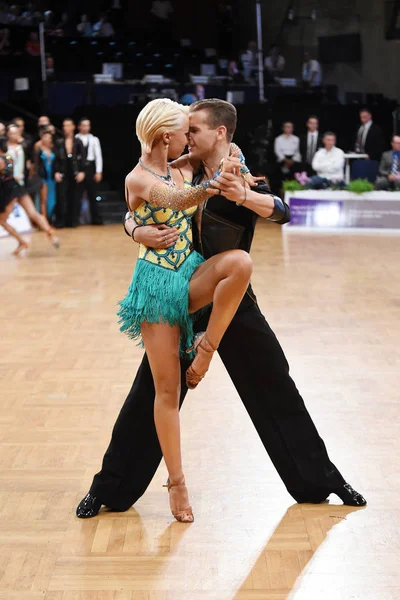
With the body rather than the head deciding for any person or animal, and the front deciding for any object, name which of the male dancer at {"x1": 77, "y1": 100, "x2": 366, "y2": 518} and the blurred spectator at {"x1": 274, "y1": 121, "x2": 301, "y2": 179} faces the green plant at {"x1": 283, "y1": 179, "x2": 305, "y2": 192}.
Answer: the blurred spectator

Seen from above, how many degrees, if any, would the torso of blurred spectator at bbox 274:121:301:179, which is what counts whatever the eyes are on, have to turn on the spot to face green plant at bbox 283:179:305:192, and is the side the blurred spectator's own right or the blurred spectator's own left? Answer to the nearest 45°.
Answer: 0° — they already face it

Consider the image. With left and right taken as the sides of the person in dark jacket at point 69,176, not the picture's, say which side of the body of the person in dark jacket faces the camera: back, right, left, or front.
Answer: front

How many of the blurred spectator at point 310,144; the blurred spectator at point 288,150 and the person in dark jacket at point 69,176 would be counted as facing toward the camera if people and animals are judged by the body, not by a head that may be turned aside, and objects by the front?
3

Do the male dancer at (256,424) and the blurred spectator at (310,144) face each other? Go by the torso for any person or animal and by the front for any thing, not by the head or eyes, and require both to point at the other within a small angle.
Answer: no

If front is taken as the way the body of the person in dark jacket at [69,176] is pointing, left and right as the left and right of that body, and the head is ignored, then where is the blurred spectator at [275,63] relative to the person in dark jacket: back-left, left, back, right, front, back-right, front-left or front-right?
back-left

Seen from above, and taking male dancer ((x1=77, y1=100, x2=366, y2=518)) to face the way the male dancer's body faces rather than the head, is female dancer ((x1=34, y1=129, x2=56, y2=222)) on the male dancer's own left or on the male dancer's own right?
on the male dancer's own right

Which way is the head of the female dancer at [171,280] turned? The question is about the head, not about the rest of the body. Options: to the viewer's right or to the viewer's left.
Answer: to the viewer's right

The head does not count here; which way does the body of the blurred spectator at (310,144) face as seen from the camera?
toward the camera

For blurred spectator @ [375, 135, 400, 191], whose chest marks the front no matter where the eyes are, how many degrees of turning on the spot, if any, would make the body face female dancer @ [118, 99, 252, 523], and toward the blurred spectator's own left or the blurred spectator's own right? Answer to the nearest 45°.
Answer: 0° — they already face them

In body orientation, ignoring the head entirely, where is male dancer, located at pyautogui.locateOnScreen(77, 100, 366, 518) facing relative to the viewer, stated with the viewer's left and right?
facing the viewer and to the left of the viewer

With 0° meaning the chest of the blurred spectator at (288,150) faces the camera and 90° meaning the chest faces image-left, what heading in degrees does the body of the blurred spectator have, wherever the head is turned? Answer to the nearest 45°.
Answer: approximately 0°

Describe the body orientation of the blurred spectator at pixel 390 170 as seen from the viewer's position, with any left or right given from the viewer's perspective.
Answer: facing the viewer

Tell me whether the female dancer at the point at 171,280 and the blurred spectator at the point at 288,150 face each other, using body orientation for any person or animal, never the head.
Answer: no

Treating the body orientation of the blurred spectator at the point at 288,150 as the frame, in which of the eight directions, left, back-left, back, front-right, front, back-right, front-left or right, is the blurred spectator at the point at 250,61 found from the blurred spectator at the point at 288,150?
back

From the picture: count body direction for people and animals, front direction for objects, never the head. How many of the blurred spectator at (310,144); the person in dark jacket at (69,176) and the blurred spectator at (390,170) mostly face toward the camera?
3

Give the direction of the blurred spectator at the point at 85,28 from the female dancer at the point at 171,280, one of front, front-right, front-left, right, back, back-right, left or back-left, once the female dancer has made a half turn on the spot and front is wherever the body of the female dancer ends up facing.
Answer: front-right

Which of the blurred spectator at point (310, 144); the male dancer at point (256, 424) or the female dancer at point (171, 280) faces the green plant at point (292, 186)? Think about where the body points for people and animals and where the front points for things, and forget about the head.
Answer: the blurred spectator

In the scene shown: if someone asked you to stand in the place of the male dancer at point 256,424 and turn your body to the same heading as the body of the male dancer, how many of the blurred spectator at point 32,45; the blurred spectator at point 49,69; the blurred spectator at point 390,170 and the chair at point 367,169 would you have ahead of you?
0
